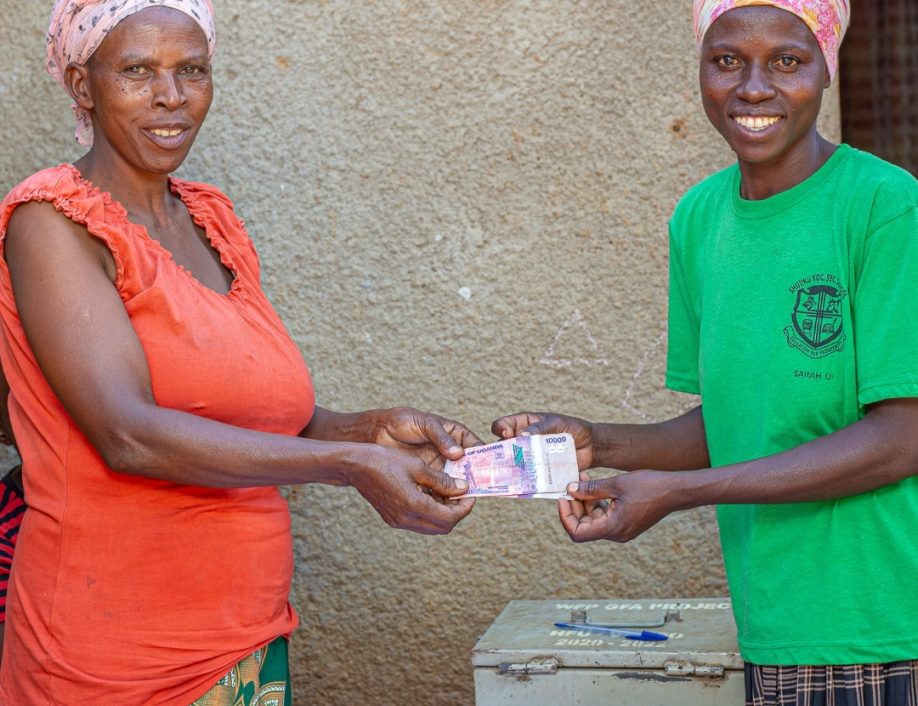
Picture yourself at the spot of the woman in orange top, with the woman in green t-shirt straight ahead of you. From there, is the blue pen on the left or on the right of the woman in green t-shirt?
left

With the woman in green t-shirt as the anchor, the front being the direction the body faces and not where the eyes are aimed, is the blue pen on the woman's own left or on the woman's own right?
on the woman's own right

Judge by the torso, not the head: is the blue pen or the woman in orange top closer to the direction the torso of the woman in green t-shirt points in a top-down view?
the woman in orange top

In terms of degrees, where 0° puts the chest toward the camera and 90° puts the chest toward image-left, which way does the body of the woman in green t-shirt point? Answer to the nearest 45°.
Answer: approximately 45°

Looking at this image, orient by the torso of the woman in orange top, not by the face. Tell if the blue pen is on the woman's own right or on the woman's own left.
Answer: on the woman's own left

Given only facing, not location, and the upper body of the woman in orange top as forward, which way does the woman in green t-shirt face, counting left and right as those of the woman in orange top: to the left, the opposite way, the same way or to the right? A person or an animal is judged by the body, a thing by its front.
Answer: to the right

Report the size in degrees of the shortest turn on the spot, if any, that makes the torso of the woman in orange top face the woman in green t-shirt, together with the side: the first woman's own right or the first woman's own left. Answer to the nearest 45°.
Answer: approximately 45° to the first woman's own left

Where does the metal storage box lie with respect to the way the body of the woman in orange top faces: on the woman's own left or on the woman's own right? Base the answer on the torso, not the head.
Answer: on the woman's own left
